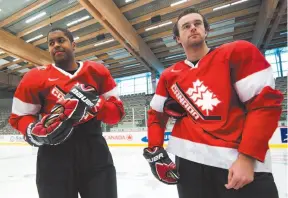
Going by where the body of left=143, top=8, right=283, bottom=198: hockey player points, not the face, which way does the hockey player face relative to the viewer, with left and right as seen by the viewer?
facing the viewer and to the left of the viewer

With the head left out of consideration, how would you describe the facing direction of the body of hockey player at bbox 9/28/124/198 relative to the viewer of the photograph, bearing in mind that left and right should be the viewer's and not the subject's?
facing the viewer

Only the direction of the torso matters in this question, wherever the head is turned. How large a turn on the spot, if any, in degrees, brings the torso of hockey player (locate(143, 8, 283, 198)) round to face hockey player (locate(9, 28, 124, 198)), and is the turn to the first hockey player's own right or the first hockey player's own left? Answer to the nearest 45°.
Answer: approximately 45° to the first hockey player's own right

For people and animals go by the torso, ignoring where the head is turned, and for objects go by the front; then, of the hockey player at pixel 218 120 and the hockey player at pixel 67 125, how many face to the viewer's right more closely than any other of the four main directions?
0

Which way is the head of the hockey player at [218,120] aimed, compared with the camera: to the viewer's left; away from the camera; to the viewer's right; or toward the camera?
toward the camera

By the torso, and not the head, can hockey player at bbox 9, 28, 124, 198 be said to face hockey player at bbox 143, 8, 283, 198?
no
